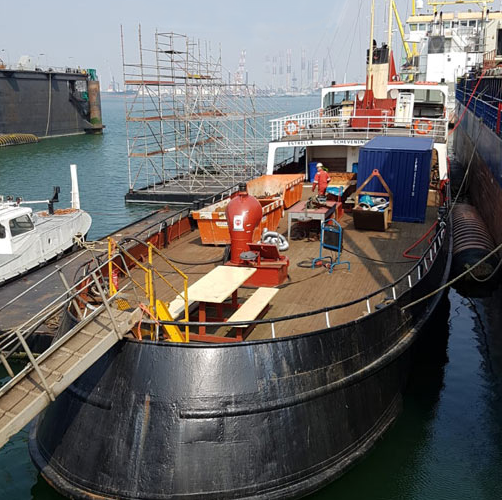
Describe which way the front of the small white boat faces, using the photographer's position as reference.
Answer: facing away from the viewer and to the right of the viewer

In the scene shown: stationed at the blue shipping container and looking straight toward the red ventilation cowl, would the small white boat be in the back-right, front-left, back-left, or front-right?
front-right

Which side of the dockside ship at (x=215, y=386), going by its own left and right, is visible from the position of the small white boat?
left

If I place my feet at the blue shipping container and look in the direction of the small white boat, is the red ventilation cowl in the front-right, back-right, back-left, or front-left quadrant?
front-left

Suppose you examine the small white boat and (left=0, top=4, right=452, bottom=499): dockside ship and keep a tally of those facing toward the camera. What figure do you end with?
0

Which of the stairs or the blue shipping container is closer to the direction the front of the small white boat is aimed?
the blue shipping container

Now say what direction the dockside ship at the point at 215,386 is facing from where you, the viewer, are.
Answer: facing away from the viewer and to the right of the viewer

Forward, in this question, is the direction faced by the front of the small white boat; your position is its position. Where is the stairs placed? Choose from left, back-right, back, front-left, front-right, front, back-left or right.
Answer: back-right
